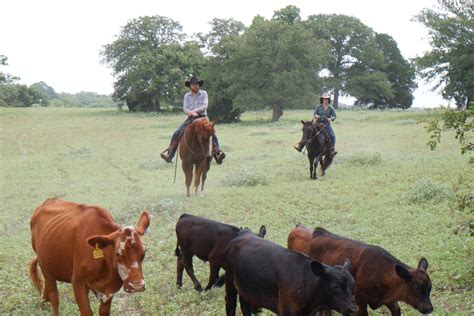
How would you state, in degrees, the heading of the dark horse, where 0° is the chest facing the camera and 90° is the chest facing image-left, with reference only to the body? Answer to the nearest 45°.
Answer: approximately 45°

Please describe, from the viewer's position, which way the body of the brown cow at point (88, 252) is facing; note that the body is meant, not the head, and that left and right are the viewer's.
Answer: facing the viewer and to the right of the viewer

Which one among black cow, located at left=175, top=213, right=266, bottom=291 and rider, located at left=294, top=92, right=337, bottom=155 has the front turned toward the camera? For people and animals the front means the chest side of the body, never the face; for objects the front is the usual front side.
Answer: the rider

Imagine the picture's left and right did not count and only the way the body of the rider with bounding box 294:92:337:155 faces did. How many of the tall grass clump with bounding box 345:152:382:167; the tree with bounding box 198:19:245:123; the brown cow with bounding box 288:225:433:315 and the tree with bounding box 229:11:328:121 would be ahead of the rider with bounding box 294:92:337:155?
1

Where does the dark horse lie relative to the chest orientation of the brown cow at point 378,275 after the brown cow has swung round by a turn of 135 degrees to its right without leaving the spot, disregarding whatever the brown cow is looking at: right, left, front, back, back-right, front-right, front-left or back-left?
right

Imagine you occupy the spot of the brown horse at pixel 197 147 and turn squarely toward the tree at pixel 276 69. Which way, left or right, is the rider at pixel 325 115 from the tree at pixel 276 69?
right

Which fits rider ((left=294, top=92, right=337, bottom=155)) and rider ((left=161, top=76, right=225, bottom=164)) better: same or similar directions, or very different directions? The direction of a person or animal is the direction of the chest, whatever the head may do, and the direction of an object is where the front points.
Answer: same or similar directions

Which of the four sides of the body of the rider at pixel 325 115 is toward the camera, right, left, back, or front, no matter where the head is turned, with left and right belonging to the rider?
front

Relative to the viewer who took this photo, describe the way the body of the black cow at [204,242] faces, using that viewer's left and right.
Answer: facing to the right of the viewer

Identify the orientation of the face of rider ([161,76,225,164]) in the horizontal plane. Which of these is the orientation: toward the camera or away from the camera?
toward the camera

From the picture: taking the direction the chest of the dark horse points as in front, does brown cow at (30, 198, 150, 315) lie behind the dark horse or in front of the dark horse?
in front

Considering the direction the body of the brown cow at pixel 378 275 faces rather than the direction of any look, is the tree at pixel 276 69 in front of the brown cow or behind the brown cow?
behind

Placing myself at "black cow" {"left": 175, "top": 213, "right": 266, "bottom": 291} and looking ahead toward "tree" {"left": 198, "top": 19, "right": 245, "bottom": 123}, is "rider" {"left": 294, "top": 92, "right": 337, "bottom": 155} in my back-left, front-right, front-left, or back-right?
front-right

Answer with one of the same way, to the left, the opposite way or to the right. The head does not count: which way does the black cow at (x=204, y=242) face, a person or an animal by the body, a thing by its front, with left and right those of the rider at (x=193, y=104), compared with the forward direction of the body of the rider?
to the left

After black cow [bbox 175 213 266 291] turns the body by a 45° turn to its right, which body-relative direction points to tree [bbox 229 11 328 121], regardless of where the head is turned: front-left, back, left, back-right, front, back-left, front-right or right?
back-left

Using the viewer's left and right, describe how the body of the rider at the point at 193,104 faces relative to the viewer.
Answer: facing the viewer
